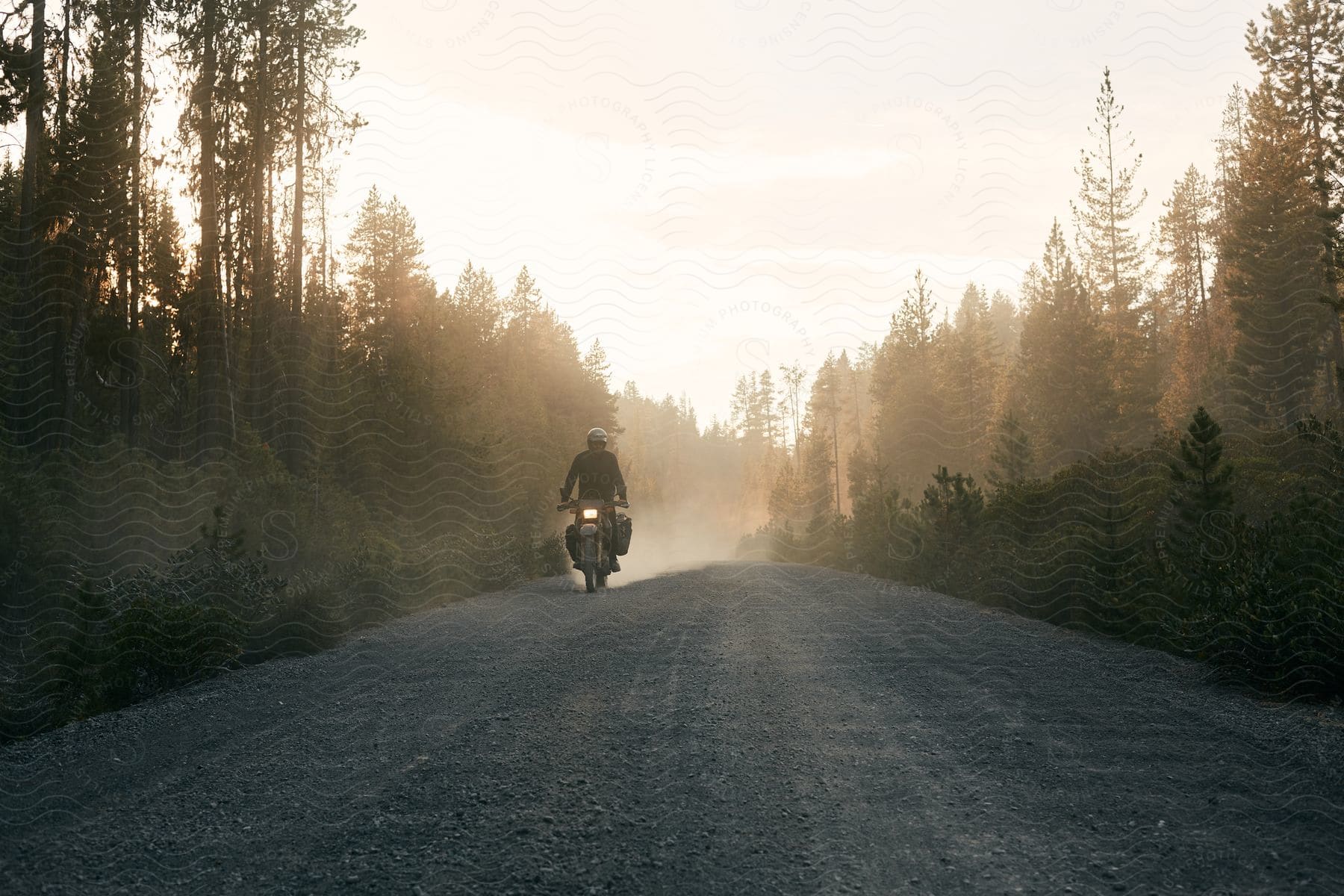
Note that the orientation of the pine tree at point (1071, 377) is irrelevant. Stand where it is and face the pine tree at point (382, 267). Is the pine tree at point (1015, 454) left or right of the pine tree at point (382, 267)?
left

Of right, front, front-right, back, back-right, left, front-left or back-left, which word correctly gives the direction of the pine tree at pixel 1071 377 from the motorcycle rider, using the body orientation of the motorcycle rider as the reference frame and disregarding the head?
back-left

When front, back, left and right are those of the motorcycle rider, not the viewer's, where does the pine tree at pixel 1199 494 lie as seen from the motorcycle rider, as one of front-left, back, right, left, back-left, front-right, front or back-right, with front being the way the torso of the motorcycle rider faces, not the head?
front-left

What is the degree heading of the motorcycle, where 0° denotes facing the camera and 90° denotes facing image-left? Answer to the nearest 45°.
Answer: approximately 0°

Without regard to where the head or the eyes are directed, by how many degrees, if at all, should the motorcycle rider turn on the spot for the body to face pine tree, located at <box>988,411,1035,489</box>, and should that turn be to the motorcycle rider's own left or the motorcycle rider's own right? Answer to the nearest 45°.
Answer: approximately 135° to the motorcycle rider's own left
